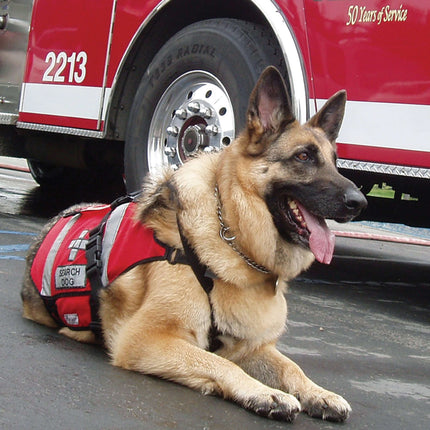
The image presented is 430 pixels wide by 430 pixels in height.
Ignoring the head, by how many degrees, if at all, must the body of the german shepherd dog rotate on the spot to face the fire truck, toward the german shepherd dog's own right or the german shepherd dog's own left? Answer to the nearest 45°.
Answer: approximately 135° to the german shepherd dog's own left

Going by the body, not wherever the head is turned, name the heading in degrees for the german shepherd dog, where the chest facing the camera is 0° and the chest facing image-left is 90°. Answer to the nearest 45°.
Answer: approximately 315°
